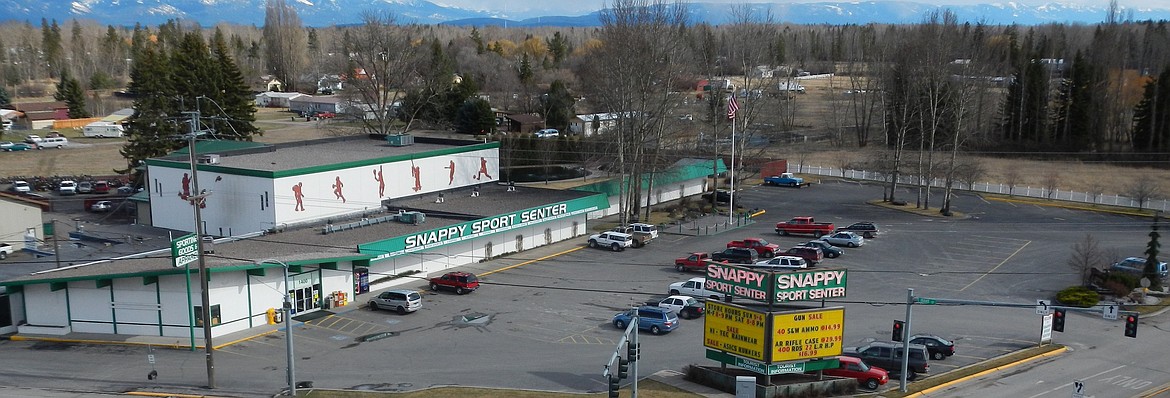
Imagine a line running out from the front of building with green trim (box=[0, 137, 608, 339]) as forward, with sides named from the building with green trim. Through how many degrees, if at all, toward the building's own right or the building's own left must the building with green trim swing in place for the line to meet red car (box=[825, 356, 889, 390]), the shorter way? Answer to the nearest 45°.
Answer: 0° — it already faces it

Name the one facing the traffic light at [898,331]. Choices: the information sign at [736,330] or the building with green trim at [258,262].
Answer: the building with green trim

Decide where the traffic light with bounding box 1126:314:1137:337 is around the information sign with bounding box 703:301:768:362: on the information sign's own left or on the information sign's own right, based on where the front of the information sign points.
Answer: on the information sign's own left

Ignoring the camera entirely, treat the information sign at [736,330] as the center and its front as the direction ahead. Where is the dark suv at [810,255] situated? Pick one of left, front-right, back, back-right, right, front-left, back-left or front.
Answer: back-right

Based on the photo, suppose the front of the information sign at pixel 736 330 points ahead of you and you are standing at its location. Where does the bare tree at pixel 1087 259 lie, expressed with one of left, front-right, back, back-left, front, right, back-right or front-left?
back

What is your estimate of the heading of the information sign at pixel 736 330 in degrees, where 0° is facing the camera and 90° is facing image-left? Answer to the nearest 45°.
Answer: approximately 45°

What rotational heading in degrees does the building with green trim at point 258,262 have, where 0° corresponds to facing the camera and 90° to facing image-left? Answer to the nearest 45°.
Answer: approximately 315°

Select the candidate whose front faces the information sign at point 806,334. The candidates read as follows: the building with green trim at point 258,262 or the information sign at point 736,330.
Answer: the building with green trim

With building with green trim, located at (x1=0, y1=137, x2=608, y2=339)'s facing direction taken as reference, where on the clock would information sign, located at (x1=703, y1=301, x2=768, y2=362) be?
The information sign is roughly at 12 o'clock from the building with green trim.

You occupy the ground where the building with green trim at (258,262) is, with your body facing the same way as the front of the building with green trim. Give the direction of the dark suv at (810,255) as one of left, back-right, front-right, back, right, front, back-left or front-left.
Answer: front-left

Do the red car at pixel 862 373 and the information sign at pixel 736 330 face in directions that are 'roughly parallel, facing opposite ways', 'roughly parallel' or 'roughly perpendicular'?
roughly perpendicular
